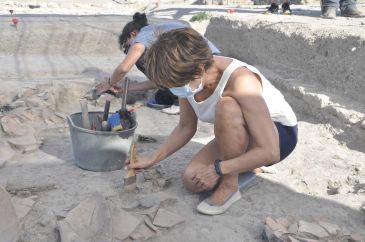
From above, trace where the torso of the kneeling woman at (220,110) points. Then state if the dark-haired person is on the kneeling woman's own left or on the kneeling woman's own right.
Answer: on the kneeling woman's own right

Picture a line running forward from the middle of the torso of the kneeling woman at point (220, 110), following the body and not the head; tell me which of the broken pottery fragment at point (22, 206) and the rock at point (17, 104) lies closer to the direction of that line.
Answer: the broken pottery fragment

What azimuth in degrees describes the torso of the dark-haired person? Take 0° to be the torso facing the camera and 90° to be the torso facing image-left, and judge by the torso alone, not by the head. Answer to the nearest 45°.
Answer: approximately 90°

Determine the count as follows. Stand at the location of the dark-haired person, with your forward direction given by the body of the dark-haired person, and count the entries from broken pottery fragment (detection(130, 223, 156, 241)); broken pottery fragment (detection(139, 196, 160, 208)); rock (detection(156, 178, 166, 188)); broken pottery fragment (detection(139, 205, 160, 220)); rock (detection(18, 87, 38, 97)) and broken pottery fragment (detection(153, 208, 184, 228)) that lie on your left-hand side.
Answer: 5

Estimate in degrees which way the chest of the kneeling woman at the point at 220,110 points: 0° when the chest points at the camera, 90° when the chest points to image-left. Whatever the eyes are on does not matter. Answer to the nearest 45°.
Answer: approximately 45°

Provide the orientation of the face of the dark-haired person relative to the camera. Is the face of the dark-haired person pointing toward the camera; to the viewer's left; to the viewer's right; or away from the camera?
to the viewer's left

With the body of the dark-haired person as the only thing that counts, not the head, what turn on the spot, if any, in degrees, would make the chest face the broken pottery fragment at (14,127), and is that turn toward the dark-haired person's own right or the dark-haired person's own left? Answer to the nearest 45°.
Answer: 0° — they already face it

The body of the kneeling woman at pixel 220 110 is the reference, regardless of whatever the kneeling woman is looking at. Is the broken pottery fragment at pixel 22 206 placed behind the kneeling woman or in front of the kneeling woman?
in front

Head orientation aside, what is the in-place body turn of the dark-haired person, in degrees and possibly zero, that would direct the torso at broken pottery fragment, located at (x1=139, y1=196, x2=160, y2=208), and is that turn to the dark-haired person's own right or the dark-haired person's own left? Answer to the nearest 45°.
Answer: approximately 90° to the dark-haired person's own left

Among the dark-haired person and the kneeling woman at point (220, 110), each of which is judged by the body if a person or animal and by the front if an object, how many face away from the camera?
0

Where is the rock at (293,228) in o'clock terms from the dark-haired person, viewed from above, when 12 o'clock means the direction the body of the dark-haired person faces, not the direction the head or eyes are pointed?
The rock is roughly at 8 o'clock from the dark-haired person.

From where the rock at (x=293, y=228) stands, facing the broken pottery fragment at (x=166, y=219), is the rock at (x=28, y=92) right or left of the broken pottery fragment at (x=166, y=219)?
right
